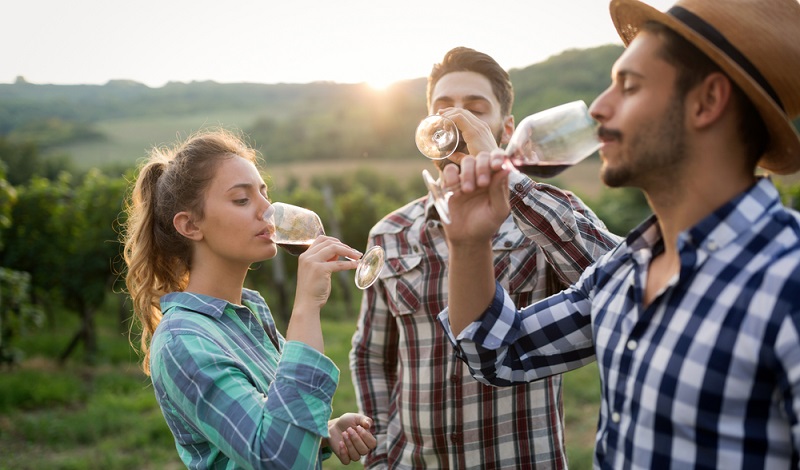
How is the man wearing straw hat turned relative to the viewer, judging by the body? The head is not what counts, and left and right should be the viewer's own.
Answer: facing the viewer and to the left of the viewer

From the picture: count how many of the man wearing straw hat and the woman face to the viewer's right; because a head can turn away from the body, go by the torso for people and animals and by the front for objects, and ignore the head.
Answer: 1

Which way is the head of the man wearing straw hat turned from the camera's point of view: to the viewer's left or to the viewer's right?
to the viewer's left

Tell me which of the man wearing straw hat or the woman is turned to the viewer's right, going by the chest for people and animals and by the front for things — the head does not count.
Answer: the woman

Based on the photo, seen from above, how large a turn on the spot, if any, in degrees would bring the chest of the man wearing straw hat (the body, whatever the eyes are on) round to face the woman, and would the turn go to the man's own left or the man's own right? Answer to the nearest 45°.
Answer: approximately 45° to the man's own right

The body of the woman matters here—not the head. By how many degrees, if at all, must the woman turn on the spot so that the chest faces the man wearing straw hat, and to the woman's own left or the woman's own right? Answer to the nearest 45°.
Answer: approximately 45° to the woman's own right

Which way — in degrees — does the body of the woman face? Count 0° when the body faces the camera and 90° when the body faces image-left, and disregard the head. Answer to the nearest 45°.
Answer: approximately 270°

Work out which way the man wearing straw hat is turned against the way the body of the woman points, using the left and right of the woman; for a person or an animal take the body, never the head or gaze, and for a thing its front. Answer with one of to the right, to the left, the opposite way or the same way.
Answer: the opposite way
